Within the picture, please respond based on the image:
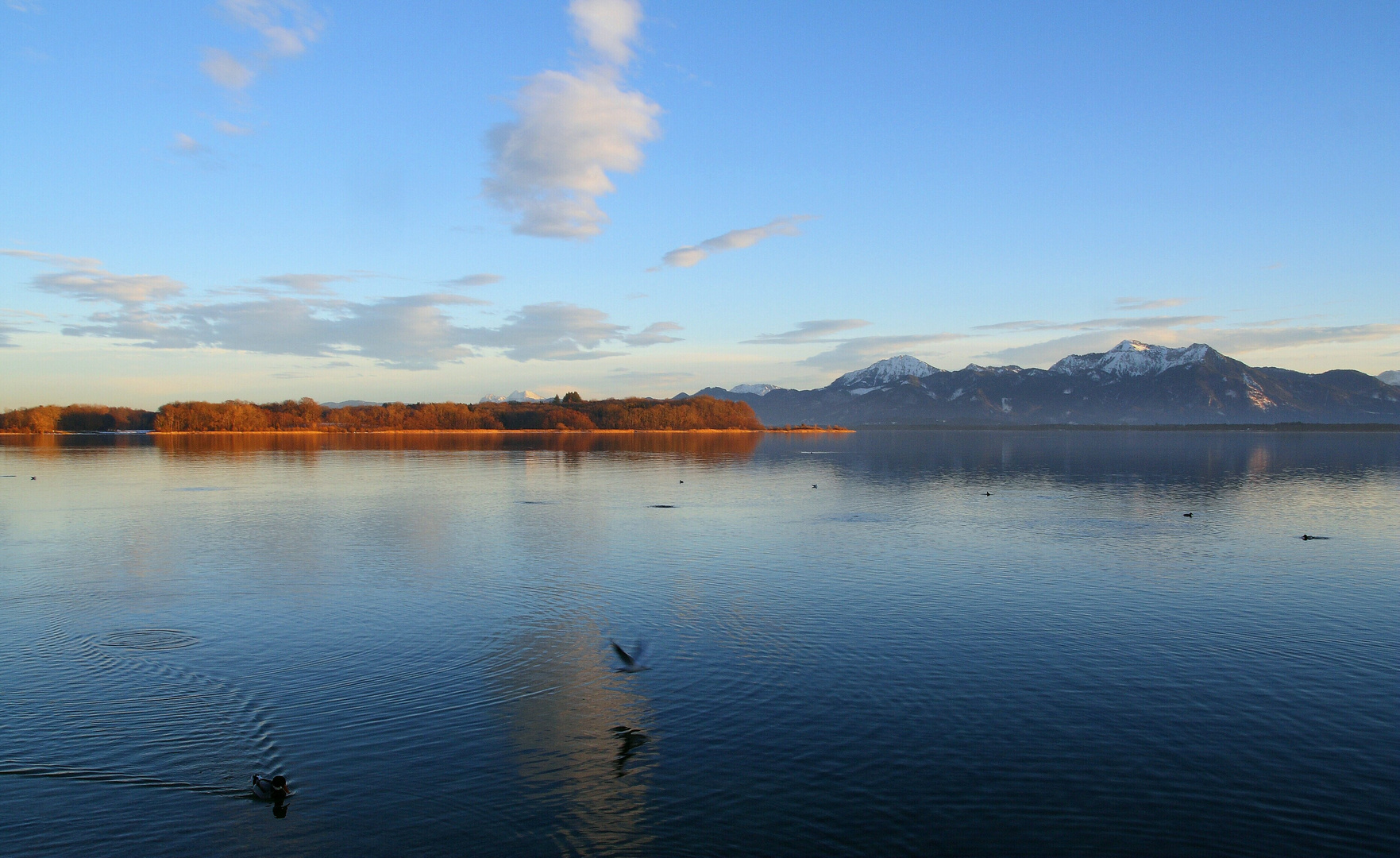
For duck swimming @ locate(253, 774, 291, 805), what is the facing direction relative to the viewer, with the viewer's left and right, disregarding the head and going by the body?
facing the viewer and to the right of the viewer

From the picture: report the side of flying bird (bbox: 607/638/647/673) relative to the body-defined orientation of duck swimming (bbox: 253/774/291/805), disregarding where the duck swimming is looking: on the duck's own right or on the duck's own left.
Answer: on the duck's own left
